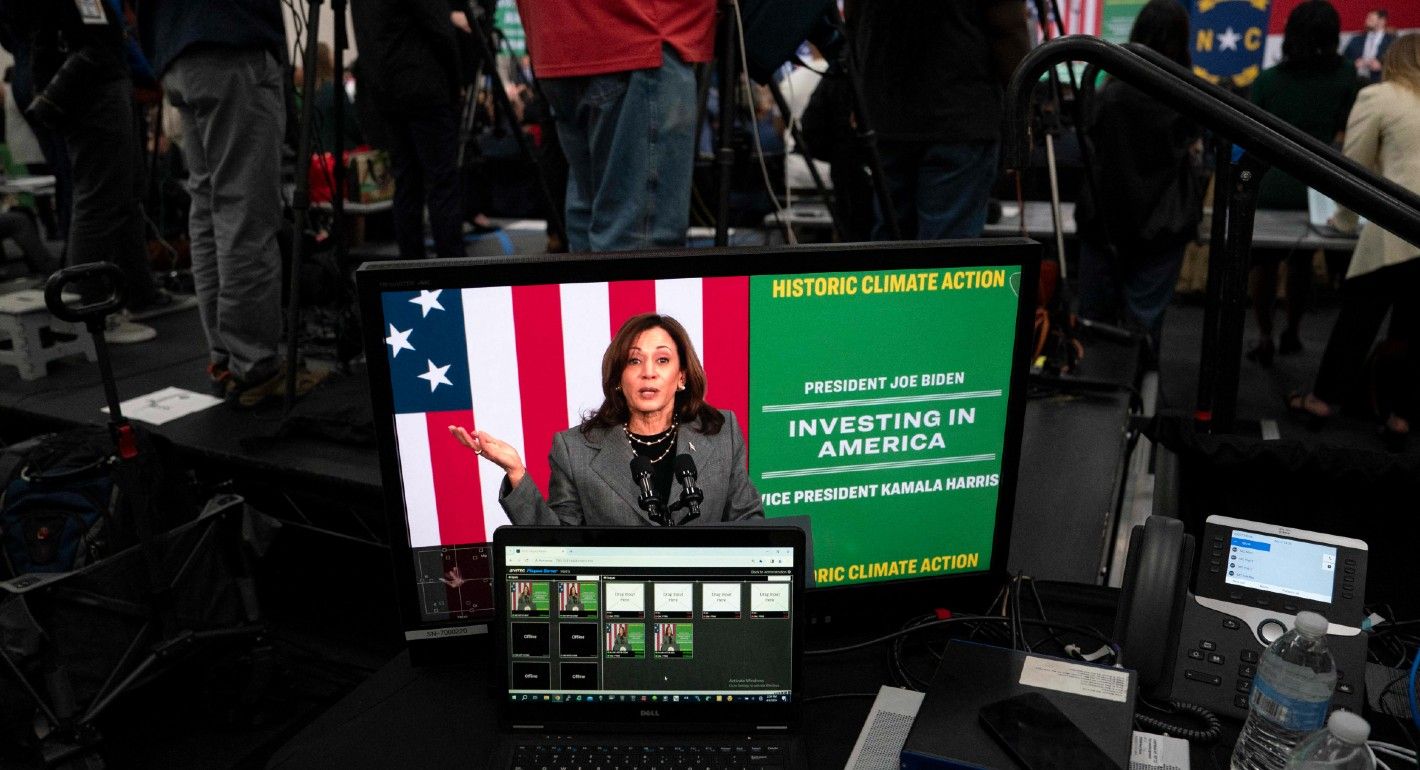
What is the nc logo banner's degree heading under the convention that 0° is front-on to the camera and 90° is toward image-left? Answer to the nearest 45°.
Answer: approximately 0°

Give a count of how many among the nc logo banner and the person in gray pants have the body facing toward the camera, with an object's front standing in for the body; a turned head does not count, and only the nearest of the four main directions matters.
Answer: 1

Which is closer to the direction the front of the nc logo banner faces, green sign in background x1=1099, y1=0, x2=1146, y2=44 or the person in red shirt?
the person in red shirt

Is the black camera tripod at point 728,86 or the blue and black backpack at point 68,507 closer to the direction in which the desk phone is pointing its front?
the blue and black backpack

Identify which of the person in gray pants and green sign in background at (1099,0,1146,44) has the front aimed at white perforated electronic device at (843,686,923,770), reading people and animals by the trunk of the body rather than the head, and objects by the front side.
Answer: the green sign in background

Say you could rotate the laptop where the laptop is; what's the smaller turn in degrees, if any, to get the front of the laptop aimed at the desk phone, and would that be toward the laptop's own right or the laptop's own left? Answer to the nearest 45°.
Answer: approximately 90° to the laptop's own left

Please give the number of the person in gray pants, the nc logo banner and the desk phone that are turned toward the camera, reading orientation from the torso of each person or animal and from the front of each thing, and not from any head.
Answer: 2

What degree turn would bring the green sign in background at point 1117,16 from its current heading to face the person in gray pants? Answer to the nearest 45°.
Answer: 0° — it already faces them

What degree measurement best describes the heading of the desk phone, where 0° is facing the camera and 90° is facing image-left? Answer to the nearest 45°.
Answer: approximately 0°

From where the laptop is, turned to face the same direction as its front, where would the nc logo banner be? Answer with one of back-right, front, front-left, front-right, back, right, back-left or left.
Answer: back-left
